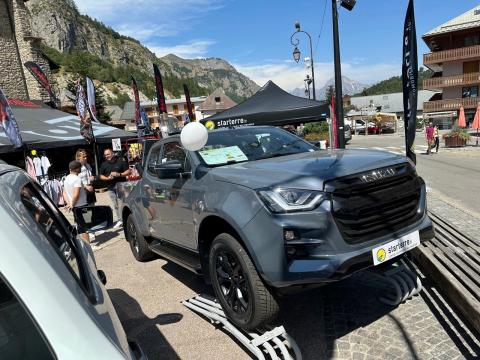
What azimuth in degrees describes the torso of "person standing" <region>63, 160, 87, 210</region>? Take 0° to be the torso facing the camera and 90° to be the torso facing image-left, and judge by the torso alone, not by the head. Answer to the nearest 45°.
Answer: approximately 225°

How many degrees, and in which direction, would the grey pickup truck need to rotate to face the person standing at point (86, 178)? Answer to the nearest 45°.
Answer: approximately 180°

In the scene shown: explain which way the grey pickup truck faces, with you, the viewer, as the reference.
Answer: facing the viewer and to the right of the viewer

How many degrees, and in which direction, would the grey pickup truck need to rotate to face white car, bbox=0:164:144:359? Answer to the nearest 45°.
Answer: approximately 45° to its right

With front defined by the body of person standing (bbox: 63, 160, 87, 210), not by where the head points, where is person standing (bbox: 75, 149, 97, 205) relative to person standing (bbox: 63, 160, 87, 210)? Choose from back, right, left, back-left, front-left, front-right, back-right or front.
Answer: front-left

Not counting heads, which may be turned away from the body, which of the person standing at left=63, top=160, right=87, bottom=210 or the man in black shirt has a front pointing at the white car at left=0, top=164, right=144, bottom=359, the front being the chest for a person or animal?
the man in black shirt

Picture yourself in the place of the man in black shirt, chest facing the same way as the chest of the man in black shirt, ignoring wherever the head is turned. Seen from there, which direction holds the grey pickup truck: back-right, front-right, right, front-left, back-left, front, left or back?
front

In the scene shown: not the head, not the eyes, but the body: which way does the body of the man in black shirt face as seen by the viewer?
toward the camera

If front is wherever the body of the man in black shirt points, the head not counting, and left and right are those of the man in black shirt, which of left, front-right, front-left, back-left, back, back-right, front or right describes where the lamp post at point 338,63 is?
left

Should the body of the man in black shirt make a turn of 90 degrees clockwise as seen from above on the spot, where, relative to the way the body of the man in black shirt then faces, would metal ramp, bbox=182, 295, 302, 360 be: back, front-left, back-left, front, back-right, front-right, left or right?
left

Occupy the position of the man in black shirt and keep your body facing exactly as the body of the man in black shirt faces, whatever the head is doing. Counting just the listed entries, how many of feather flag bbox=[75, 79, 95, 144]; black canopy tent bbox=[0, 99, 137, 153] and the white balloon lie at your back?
2

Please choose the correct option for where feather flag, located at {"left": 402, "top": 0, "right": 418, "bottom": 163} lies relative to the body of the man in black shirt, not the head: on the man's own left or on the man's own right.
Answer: on the man's own left

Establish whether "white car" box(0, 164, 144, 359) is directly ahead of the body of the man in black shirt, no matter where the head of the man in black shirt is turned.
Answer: yes

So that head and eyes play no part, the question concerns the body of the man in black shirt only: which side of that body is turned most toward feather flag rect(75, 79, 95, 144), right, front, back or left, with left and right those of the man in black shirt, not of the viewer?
back
